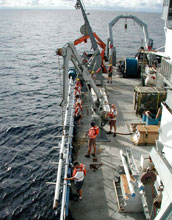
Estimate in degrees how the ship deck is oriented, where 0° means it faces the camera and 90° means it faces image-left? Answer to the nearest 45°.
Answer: approximately 0°
